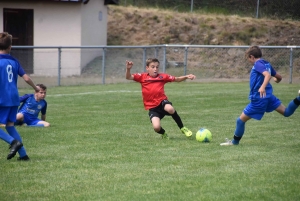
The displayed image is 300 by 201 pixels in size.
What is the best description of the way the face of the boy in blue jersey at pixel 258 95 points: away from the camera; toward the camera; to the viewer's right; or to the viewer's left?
to the viewer's left

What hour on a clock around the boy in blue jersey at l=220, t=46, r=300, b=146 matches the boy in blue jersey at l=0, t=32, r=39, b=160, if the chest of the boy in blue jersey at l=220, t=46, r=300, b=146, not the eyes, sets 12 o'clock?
the boy in blue jersey at l=0, t=32, r=39, b=160 is roughly at 11 o'clock from the boy in blue jersey at l=220, t=46, r=300, b=146.

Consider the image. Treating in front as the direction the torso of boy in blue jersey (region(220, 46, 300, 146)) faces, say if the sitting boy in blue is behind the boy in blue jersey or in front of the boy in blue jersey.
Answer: in front

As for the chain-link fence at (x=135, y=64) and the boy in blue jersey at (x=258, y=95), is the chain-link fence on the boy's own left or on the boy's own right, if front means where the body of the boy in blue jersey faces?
on the boy's own right

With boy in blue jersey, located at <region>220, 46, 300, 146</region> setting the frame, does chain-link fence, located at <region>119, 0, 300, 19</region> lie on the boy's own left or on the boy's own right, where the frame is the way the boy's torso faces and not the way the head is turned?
on the boy's own right

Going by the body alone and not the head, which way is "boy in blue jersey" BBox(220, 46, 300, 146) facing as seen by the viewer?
to the viewer's left

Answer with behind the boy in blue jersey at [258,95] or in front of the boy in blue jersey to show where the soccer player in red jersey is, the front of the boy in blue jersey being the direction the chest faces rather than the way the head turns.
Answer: in front

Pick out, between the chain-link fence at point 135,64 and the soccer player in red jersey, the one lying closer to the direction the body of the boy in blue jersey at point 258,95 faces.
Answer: the soccer player in red jersey

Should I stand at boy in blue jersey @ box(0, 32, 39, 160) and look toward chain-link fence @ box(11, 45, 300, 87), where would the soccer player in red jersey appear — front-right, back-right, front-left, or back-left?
front-right

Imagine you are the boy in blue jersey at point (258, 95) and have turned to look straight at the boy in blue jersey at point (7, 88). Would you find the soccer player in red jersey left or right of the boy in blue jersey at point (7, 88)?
right
